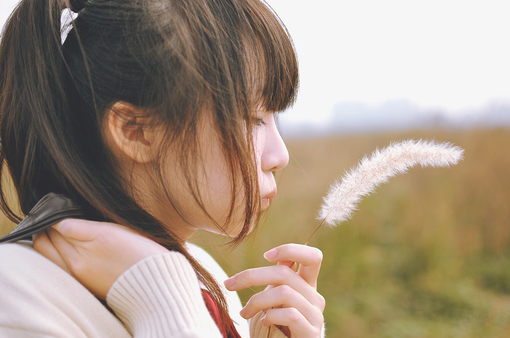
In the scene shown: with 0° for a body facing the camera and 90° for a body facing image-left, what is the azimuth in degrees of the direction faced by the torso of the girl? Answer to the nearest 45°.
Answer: approximately 270°

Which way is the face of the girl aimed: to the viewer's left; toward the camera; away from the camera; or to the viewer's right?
to the viewer's right
